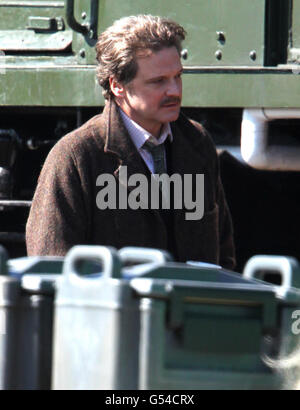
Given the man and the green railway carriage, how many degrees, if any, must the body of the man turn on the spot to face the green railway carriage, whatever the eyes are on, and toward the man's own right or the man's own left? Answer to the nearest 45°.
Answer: approximately 135° to the man's own left

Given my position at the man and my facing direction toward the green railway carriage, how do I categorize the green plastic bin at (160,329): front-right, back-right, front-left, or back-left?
back-right

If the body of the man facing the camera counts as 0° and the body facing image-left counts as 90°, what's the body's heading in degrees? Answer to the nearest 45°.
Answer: approximately 315°

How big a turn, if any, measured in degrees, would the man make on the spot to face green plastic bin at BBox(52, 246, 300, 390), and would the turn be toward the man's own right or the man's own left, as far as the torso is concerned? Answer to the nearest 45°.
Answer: approximately 45° to the man's own right

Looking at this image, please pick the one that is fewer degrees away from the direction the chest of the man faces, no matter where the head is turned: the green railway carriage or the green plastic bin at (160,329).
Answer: the green plastic bin
